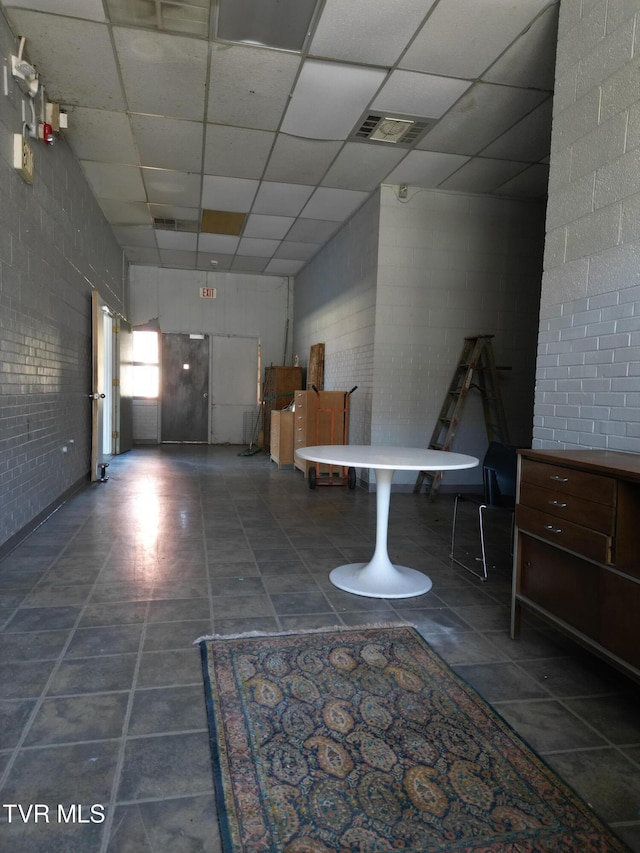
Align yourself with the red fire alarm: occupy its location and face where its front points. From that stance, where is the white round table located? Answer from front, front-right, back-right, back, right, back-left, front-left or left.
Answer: front

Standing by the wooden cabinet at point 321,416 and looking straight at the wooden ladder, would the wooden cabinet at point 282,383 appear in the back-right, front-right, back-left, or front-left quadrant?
back-left

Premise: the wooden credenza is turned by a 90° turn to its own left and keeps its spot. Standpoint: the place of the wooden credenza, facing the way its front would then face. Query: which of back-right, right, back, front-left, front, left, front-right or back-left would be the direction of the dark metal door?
back

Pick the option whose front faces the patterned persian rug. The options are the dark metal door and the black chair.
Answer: the dark metal door

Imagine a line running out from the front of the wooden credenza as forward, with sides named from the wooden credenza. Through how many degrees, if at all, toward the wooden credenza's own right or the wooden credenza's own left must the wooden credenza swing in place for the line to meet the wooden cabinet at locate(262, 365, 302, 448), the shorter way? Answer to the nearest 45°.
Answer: approximately 90° to the wooden credenza's own right

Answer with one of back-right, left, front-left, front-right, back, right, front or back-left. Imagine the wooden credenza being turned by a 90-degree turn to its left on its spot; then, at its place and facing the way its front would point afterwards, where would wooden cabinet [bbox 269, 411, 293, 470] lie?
back

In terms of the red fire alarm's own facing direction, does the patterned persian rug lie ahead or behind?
ahead

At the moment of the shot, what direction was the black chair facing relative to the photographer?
facing away from the viewer and to the left of the viewer

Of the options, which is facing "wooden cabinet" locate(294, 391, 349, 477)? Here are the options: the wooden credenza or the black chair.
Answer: the black chair

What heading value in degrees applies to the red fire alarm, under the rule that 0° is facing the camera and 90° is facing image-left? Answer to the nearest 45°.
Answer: approximately 315°

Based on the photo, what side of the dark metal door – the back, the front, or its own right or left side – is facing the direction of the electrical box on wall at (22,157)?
front

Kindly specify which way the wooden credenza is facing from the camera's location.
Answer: facing the viewer and to the left of the viewer

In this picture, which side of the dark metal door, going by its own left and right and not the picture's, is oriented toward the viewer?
front

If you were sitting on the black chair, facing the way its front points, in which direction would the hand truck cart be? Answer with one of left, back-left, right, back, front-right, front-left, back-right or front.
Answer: front

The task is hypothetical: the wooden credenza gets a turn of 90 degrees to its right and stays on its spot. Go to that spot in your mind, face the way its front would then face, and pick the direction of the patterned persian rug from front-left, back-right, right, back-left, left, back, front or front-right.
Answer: left

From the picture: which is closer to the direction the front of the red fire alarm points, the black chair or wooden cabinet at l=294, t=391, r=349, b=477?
the black chair

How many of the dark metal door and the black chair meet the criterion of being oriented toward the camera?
1

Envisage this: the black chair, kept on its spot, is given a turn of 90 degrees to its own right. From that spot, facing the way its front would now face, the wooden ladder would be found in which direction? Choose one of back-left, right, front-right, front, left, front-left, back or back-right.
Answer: front-left

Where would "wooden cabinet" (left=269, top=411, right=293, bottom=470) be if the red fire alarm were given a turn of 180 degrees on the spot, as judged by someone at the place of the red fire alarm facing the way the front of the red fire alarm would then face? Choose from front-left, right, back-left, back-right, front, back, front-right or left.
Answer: right
